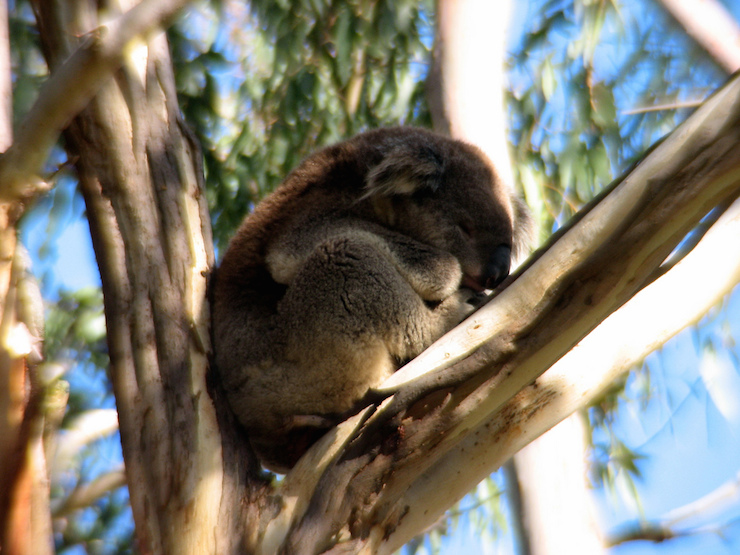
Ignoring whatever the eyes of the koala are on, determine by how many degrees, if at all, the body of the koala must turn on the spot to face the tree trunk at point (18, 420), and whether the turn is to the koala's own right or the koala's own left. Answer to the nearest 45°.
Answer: approximately 135° to the koala's own right

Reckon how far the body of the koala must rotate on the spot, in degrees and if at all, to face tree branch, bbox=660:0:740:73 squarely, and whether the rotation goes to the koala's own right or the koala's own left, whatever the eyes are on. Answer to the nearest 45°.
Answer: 0° — it already faces it

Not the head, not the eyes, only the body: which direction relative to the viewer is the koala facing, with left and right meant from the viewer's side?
facing to the right of the viewer
